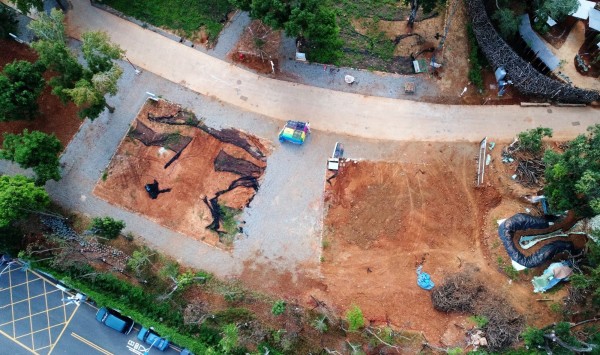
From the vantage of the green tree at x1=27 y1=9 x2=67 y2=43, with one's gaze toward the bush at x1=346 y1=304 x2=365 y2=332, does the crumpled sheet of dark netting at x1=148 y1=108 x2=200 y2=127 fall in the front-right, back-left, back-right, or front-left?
front-left

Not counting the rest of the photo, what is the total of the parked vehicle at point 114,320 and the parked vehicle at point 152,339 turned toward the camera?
0

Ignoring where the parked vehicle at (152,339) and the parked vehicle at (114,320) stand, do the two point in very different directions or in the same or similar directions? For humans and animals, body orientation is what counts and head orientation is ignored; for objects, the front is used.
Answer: same or similar directions
